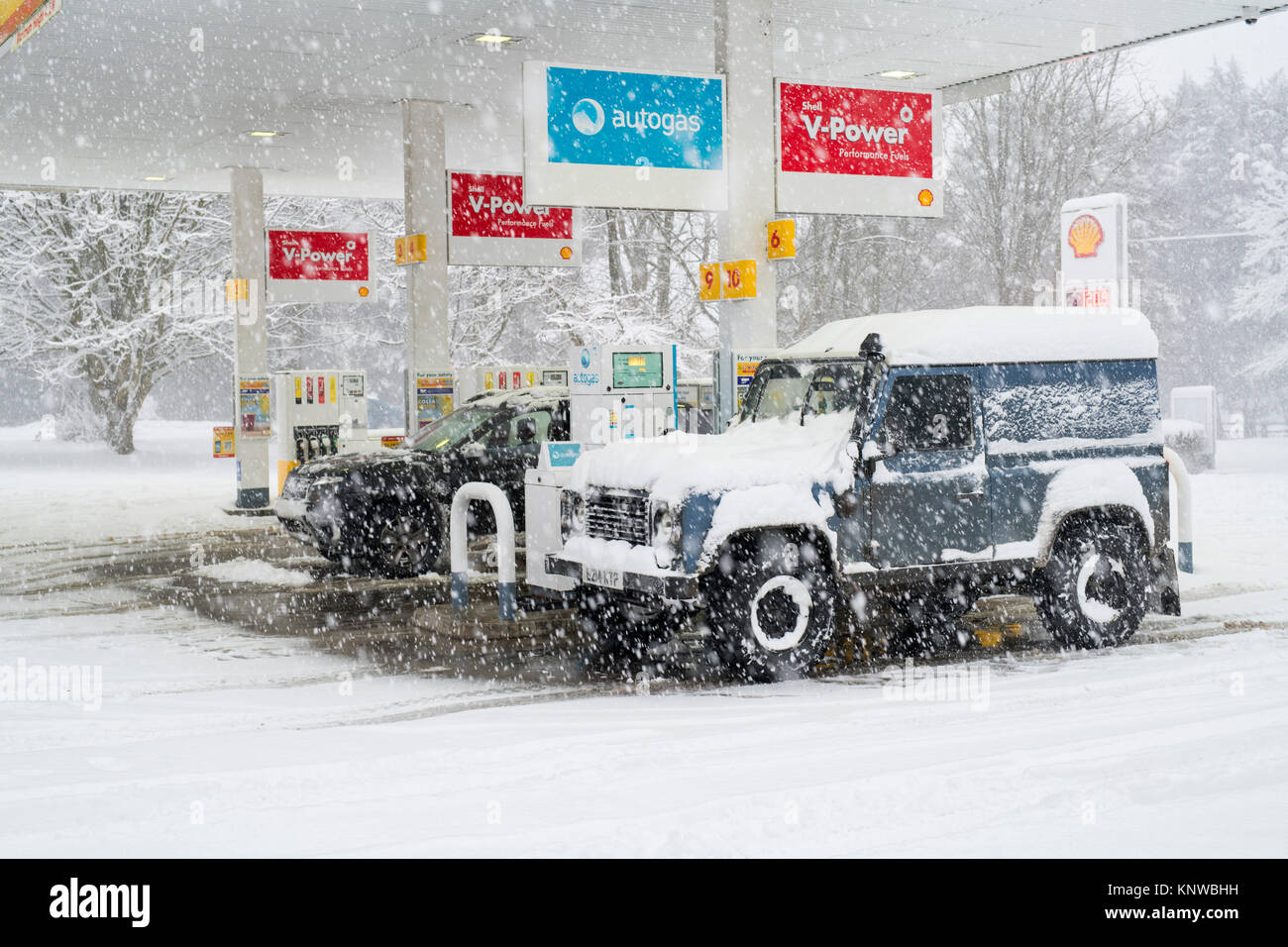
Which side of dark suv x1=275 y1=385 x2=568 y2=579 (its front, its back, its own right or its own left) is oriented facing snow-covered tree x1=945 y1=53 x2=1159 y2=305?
back

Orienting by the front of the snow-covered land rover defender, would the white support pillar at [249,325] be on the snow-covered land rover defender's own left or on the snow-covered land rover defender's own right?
on the snow-covered land rover defender's own right

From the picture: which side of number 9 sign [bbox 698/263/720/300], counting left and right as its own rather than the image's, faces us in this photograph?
front

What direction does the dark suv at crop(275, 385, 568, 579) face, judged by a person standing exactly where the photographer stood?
facing the viewer and to the left of the viewer

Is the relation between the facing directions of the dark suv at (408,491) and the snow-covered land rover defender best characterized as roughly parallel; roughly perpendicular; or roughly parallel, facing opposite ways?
roughly parallel

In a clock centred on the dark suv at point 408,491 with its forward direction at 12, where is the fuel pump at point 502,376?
The fuel pump is roughly at 5 o'clock from the dark suv.

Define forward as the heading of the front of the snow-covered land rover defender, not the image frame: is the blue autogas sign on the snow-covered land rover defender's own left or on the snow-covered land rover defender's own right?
on the snow-covered land rover defender's own right

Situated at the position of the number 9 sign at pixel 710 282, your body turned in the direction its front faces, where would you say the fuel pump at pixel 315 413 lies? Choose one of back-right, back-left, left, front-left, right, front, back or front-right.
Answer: back-right

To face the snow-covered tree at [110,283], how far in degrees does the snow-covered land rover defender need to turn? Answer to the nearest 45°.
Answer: approximately 90° to its right

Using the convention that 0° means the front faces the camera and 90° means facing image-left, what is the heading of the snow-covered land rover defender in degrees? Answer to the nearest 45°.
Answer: approximately 45°
